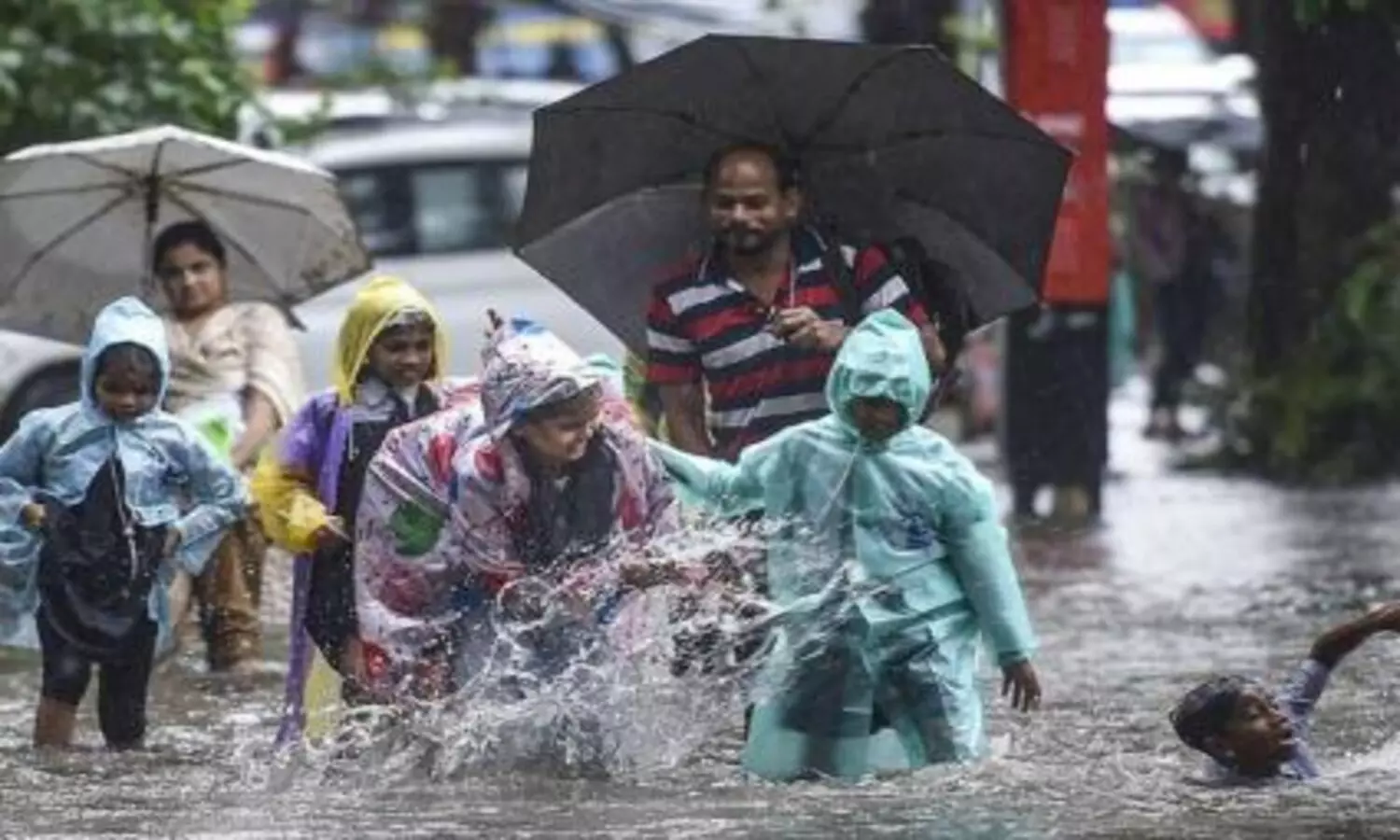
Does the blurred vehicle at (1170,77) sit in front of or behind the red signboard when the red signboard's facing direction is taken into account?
behind

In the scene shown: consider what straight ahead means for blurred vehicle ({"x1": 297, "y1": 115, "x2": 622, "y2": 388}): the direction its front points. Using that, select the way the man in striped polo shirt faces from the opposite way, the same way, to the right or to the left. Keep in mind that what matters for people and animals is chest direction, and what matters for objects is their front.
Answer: to the left

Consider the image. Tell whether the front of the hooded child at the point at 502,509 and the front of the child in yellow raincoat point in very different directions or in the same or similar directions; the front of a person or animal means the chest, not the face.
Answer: same or similar directions

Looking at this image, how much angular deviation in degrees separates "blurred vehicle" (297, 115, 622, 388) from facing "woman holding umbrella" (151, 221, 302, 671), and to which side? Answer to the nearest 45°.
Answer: approximately 90° to its left

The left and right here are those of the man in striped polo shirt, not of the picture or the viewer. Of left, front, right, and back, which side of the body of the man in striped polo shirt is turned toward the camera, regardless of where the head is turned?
front

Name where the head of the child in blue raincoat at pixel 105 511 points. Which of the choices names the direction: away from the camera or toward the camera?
toward the camera

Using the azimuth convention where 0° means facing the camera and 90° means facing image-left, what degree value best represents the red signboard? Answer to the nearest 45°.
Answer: approximately 0°

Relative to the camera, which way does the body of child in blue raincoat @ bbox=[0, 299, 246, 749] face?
toward the camera

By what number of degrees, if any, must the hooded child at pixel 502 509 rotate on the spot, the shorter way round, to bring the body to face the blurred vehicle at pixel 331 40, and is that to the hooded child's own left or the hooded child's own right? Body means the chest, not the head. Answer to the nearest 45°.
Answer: approximately 135° to the hooded child's own left

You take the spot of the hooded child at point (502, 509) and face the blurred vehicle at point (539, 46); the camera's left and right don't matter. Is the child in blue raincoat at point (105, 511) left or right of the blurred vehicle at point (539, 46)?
left

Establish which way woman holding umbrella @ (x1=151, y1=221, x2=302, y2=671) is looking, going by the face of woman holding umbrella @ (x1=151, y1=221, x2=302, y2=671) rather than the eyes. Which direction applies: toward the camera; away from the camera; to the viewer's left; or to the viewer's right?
toward the camera

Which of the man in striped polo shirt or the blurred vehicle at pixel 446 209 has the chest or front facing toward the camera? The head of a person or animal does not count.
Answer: the man in striped polo shirt

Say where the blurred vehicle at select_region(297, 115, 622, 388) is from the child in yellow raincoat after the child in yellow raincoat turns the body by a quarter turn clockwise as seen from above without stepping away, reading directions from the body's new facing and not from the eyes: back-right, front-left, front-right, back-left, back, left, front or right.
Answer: back-right

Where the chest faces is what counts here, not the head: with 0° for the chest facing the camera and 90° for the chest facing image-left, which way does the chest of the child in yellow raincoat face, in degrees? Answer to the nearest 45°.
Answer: approximately 315°

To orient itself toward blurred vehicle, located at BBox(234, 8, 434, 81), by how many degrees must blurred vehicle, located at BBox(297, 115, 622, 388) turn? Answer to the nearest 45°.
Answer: approximately 90° to its right
